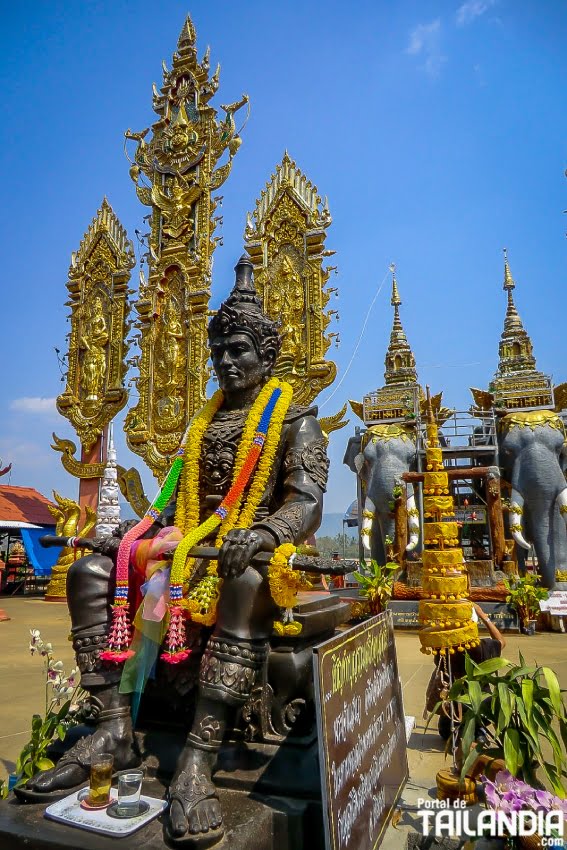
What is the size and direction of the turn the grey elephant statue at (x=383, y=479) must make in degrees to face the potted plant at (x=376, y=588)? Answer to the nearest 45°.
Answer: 0° — it already faces it

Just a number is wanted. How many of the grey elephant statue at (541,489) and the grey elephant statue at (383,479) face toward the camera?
2

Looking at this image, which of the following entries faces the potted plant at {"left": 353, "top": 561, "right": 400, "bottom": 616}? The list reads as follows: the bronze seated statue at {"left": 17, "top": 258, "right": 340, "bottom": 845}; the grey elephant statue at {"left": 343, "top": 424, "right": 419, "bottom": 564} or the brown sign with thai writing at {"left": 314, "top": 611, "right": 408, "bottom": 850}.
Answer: the grey elephant statue

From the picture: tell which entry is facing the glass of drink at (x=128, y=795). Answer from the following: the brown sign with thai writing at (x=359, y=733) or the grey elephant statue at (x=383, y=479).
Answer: the grey elephant statue

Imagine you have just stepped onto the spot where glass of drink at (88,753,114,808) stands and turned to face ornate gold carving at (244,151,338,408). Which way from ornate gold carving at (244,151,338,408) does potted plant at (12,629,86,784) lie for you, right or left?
left

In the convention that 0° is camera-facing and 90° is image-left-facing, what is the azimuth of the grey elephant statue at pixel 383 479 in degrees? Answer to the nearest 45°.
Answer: approximately 0°

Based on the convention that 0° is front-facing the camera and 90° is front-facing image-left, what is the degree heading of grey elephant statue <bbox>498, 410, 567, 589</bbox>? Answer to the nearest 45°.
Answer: approximately 0°

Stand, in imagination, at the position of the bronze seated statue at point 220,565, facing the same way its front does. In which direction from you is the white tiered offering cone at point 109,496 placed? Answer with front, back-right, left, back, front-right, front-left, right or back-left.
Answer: back-right
